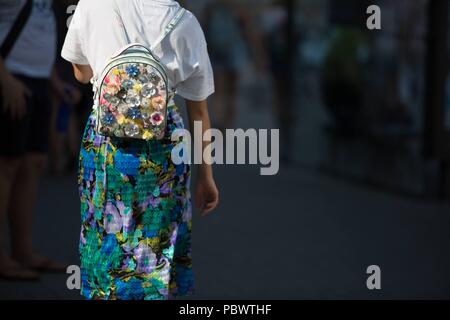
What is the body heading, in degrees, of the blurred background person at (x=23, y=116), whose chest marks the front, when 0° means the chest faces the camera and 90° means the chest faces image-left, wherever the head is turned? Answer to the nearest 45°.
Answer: approximately 270°

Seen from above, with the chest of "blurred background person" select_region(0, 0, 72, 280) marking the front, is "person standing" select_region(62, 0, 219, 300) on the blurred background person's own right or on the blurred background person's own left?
on the blurred background person's own right

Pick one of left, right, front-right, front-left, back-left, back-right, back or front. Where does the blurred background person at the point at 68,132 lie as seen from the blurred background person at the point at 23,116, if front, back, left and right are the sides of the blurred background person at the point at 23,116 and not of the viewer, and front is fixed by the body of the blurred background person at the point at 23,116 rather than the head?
left
